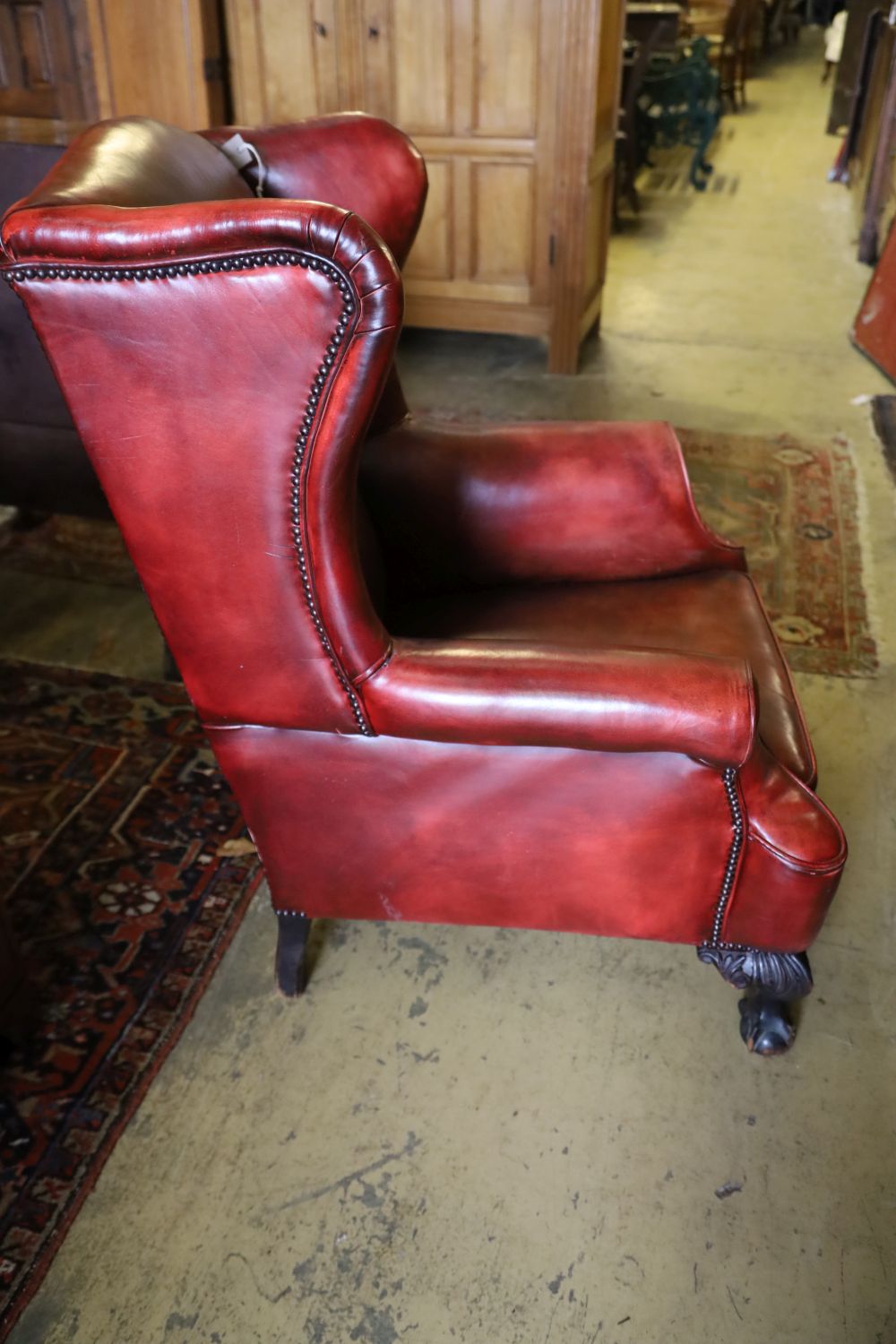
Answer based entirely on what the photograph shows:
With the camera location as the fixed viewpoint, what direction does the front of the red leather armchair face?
facing to the right of the viewer

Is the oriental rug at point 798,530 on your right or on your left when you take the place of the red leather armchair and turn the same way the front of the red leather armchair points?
on your left
